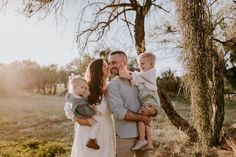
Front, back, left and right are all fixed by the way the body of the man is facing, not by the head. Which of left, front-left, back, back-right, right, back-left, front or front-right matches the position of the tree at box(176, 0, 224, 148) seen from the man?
left

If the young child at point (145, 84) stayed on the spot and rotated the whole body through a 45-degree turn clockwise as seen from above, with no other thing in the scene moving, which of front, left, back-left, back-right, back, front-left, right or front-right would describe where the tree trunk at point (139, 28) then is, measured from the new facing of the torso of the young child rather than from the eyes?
front-right

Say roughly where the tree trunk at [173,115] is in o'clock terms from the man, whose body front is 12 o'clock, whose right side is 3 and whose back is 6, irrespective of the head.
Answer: The tree trunk is roughly at 8 o'clock from the man.

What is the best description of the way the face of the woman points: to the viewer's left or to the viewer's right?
to the viewer's right

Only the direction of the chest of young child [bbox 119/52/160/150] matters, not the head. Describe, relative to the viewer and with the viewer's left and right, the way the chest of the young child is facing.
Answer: facing to the left of the viewer

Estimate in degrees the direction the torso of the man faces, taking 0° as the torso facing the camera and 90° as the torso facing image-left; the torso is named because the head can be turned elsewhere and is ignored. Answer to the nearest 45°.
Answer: approximately 315°

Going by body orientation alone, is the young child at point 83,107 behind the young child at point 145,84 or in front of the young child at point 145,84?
in front
